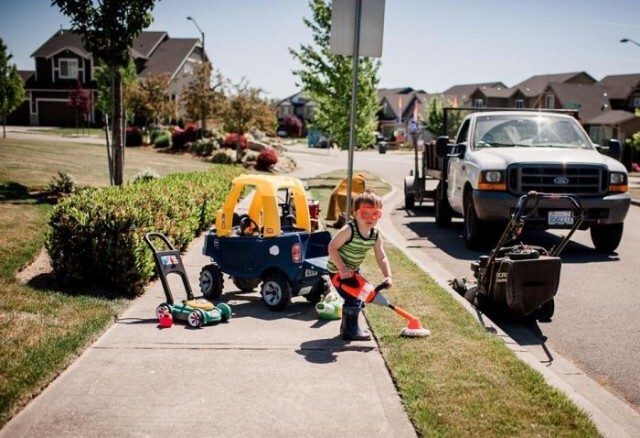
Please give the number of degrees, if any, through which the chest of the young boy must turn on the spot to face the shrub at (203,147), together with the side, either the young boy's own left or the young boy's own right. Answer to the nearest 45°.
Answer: approximately 135° to the young boy's own left

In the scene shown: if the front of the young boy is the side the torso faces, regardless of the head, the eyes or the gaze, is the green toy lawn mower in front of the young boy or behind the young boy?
behind

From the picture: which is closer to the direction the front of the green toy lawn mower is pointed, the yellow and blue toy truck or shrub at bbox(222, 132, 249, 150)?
the yellow and blue toy truck

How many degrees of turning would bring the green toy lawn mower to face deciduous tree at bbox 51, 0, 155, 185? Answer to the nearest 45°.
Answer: approximately 135° to its left

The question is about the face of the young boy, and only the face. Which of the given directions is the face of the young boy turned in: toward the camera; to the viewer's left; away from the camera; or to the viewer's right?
toward the camera

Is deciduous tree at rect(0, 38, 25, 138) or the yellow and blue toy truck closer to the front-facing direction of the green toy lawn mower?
the yellow and blue toy truck

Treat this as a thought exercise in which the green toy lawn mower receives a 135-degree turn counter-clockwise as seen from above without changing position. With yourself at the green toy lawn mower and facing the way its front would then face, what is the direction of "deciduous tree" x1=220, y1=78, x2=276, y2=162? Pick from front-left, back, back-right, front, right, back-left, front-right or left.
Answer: front

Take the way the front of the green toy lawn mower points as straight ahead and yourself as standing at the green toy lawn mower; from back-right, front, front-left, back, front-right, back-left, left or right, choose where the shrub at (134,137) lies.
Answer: back-left

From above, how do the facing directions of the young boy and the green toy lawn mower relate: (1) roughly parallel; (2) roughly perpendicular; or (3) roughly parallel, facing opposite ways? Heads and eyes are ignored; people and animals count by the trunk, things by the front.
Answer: roughly parallel

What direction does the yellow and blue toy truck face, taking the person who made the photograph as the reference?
facing away from the viewer and to the left of the viewer

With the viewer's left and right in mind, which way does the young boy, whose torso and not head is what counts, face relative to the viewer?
facing the viewer and to the right of the viewer

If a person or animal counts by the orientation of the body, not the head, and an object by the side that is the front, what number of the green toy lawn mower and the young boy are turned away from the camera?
0
